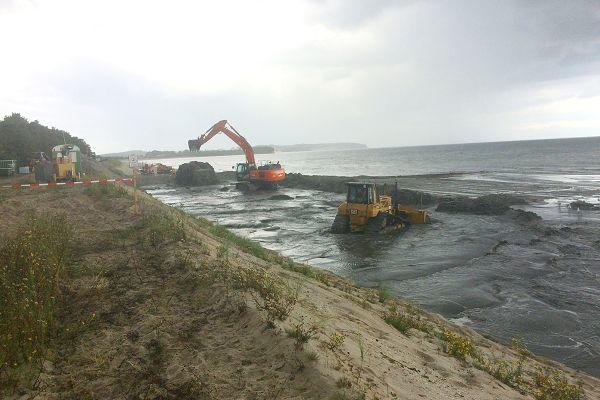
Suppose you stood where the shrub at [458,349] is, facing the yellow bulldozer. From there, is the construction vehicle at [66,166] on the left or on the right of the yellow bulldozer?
left

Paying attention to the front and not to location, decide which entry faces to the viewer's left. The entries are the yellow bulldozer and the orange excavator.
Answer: the orange excavator

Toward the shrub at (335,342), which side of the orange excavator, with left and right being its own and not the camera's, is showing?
left

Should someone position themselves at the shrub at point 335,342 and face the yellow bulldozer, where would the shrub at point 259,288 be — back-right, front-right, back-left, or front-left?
front-left

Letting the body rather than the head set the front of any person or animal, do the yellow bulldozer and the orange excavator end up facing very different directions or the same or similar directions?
very different directions

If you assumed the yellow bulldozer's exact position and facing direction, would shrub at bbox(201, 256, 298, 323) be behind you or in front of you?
behind

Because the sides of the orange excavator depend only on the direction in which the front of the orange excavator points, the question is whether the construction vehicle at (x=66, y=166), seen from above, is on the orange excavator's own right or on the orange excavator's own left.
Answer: on the orange excavator's own left

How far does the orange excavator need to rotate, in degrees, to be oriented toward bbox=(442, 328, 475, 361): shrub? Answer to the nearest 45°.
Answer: approximately 90° to its left

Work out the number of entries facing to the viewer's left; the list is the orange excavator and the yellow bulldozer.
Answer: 1

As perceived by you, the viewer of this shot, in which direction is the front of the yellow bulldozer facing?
facing away from the viewer and to the right of the viewer

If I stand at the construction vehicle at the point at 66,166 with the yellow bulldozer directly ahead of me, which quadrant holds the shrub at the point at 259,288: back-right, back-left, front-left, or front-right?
front-right

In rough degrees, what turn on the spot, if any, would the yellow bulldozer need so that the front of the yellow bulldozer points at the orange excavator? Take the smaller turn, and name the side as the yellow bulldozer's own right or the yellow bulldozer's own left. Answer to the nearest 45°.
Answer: approximately 90° to the yellow bulldozer's own left

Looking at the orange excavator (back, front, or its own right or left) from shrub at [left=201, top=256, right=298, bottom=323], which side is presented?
left

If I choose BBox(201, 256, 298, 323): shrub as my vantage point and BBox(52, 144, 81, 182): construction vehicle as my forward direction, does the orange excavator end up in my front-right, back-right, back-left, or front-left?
front-right

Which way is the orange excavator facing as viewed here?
to the viewer's left

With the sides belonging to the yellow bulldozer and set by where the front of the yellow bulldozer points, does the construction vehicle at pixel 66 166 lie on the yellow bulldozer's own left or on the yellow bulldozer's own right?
on the yellow bulldozer's own left

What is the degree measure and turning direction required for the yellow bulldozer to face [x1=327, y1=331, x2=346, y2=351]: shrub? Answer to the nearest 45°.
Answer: approximately 135° to its right
